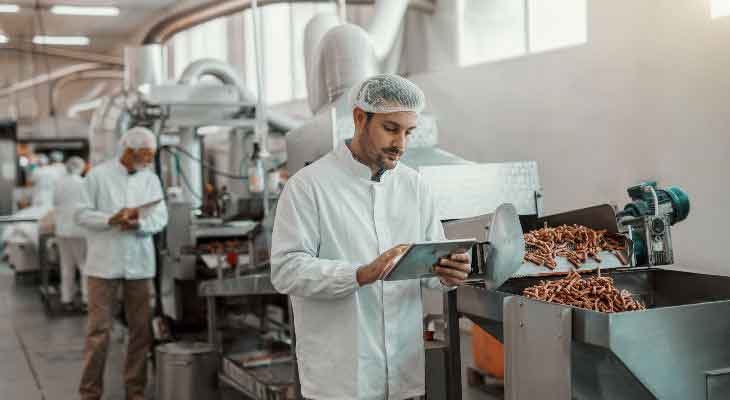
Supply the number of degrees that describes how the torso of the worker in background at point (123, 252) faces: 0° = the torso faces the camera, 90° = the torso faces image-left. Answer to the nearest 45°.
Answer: approximately 315°

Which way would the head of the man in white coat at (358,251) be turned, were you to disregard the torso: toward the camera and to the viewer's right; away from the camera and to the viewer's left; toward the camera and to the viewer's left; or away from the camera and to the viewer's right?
toward the camera and to the viewer's right

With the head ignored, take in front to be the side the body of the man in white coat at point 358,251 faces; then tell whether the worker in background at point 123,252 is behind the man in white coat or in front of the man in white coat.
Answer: behind

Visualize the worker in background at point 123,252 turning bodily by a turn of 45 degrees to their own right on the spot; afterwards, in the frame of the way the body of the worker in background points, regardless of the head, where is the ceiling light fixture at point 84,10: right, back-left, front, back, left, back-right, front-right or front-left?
back

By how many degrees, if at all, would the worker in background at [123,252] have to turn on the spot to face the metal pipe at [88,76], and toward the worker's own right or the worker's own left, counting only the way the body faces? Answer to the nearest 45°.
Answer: approximately 135° to the worker's own left

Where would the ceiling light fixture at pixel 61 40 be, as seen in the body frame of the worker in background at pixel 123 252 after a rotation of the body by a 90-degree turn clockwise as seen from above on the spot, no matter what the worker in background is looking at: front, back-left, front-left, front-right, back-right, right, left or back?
back-right

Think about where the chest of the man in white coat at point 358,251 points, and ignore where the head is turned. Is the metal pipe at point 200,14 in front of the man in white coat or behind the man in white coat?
behind

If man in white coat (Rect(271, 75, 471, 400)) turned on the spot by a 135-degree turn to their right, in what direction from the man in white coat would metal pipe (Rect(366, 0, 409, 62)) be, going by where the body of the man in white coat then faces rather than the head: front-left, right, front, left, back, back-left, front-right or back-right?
right
